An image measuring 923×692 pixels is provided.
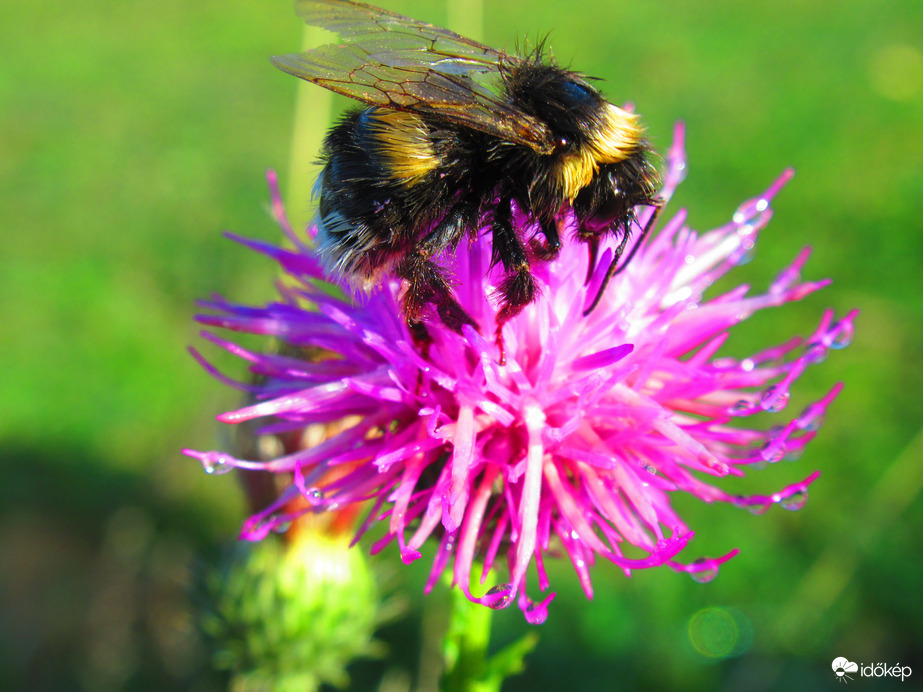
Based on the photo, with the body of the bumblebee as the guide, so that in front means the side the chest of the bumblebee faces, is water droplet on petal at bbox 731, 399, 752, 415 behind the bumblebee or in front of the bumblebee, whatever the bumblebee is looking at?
in front

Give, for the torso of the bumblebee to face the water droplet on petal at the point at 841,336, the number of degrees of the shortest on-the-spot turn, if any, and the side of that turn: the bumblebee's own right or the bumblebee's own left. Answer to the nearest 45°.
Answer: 0° — it already faces it

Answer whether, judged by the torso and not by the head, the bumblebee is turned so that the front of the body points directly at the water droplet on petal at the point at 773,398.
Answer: yes

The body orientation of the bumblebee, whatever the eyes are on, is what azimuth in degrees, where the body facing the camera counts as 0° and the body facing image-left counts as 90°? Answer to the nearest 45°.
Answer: approximately 270°

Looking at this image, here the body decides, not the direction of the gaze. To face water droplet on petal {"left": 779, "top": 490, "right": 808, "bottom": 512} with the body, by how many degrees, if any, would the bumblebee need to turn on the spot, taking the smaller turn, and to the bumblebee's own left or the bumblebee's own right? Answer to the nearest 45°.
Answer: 0° — it already faces it

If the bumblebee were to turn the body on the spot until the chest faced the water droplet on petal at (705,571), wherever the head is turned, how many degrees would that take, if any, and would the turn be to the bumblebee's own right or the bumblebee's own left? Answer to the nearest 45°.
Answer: approximately 45° to the bumblebee's own right
